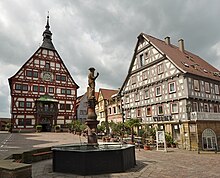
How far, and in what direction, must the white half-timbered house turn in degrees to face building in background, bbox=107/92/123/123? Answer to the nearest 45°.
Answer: approximately 90° to its right

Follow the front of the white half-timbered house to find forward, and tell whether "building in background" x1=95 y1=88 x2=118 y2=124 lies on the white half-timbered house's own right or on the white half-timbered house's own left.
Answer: on the white half-timbered house's own right

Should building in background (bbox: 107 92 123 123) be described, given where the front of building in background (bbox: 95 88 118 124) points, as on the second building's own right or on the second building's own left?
on the second building's own left

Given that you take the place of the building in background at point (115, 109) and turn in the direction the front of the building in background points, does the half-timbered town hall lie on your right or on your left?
on your right

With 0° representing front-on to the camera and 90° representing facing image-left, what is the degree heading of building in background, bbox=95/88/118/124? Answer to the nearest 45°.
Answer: approximately 45°

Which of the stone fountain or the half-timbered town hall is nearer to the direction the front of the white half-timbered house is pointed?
the stone fountain

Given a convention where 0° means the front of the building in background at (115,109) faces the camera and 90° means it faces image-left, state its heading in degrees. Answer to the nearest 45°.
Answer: approximately 45°

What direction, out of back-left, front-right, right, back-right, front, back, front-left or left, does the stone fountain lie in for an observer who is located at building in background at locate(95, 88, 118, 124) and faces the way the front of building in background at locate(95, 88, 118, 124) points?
front-left

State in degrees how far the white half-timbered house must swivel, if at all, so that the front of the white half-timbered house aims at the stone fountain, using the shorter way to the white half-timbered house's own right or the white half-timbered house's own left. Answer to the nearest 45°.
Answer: approximately 45° to the white half-timbered house's own left
